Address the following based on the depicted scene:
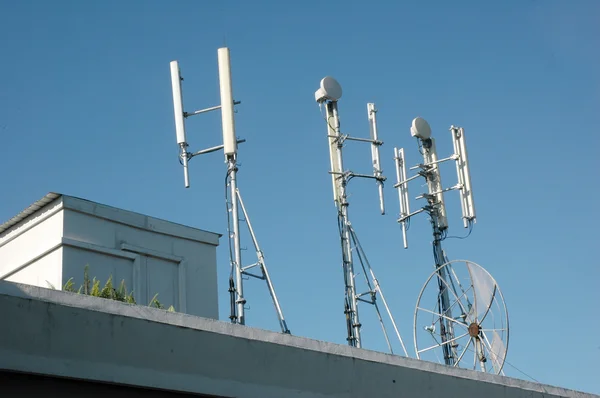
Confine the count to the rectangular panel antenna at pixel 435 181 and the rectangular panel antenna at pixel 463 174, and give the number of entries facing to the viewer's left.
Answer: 0

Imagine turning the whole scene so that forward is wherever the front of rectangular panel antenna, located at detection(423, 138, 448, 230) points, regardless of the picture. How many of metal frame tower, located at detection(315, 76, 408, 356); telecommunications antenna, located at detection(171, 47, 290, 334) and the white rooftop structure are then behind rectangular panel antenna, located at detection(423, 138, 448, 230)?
3

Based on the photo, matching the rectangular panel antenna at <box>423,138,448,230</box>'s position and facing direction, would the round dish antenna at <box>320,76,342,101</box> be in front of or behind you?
behind

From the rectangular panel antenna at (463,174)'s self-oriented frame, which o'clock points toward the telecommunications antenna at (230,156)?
The telecommunications antenna is roughly at 6 o'clock from the rectangular panel antenna.

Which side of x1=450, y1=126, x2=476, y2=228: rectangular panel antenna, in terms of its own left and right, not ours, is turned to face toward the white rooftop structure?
back

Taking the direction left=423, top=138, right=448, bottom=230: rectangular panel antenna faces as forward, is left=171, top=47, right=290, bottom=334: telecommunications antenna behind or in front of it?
behind

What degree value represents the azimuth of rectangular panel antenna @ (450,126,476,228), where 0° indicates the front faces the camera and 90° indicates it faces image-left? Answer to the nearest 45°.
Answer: approximately 225°
